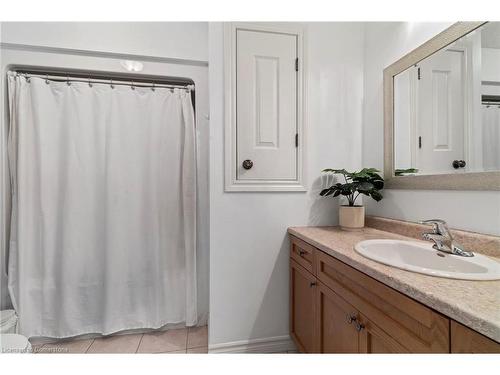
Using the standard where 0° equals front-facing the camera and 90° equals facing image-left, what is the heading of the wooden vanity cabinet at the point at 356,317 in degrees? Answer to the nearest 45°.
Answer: approximately 45°

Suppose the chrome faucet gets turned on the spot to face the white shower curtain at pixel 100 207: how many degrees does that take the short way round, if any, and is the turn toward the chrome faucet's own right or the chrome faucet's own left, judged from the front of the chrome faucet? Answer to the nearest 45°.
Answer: approximately 45° to the chrome faucet's own right

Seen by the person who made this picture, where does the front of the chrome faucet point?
facing the viewer and to the left of the viewer

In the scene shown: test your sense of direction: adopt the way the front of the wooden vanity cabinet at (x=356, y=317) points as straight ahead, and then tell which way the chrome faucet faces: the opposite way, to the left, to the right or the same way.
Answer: the same way

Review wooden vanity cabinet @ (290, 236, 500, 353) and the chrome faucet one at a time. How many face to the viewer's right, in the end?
0
